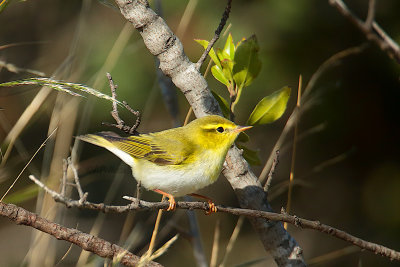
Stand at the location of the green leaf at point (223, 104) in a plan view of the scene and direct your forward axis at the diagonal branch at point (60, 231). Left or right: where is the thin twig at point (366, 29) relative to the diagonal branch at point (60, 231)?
right

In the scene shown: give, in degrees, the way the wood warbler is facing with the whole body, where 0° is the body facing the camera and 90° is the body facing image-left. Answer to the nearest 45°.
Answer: approximately 270°
